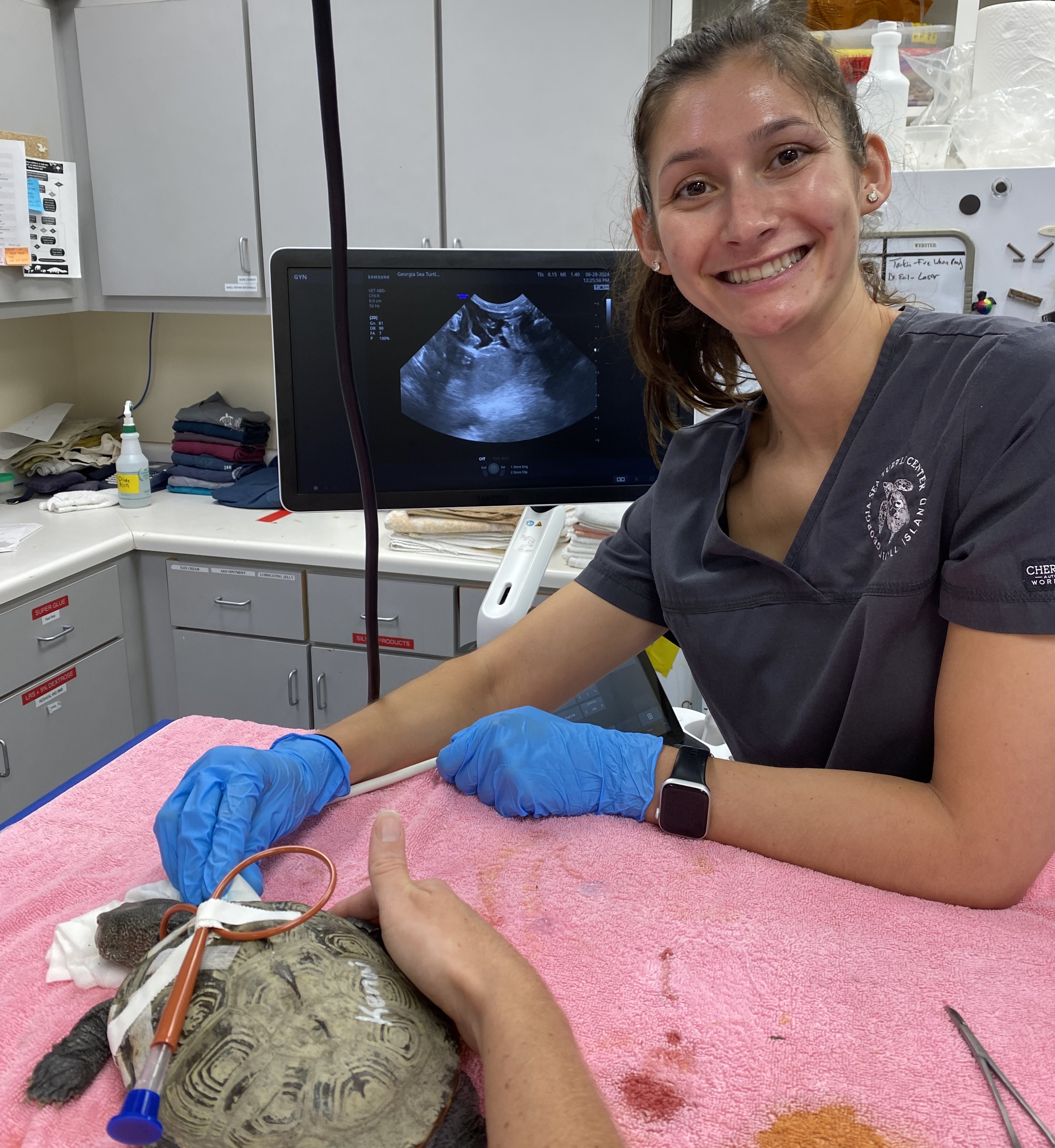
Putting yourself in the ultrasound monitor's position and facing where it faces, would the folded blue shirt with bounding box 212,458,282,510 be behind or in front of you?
behind

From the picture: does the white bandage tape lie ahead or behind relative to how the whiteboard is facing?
ahead

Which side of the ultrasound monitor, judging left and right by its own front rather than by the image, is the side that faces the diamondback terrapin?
front

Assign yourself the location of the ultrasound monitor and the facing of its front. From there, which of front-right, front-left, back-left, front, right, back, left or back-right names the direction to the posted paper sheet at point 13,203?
back-right

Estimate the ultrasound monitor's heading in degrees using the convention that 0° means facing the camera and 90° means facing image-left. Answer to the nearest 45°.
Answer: approximately 0°

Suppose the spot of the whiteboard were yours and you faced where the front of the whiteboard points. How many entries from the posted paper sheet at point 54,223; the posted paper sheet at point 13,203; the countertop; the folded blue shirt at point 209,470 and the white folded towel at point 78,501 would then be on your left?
0

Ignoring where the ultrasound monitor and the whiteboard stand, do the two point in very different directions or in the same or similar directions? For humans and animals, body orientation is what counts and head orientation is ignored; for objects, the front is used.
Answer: same or similar directions

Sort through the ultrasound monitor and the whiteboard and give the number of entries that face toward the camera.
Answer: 2

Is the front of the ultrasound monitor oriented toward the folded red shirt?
no

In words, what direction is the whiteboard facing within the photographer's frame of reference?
facing the viewer

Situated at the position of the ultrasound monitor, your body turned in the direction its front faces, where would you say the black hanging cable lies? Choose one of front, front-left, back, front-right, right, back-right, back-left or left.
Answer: front

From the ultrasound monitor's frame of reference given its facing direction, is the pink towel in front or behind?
in front

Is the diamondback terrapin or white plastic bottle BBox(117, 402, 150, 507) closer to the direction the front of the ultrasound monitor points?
the diamondback terrapin
